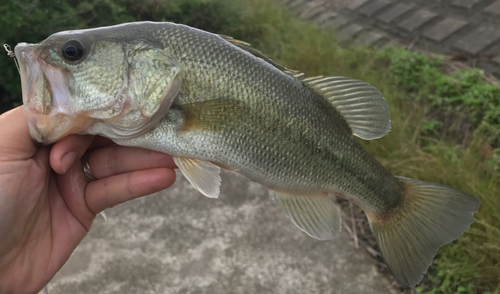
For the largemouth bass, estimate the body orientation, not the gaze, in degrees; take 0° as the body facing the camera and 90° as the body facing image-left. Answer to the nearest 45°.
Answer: approximately 90°
